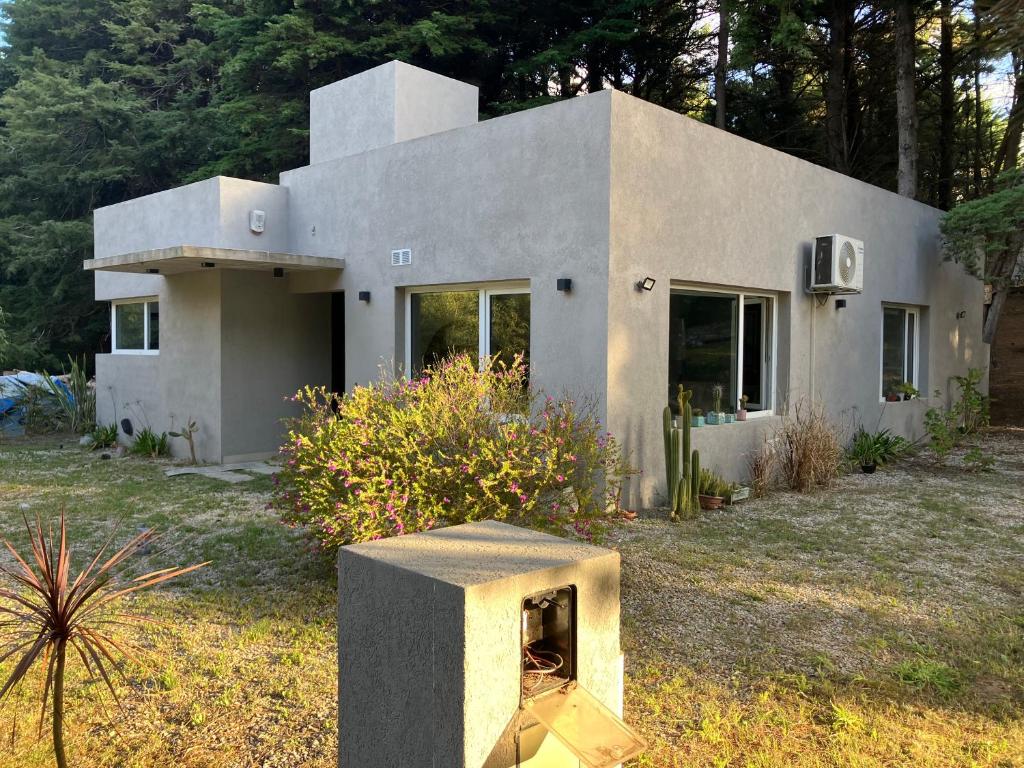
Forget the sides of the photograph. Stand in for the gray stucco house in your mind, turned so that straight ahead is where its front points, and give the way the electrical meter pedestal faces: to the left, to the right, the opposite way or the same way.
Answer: to the left

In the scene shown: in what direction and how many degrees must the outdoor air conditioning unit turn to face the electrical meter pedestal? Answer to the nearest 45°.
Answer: approximately 45° to its right

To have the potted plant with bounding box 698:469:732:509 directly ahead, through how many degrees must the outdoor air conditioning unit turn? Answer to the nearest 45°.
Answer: approximately 90° to its right

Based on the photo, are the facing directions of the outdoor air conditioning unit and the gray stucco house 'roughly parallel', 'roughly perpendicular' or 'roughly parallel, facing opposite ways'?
roughly perpendicular

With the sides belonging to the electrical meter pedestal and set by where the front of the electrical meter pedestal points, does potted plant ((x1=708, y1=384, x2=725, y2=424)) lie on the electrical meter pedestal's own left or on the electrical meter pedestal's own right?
on the electrical meter pedestal's own left

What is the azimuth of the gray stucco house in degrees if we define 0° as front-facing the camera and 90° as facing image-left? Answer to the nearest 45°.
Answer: approximately 45°

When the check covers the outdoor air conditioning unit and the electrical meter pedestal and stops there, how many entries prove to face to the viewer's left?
0

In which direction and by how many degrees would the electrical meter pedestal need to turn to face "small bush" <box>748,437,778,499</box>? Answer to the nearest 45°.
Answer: approximately 90° to its left

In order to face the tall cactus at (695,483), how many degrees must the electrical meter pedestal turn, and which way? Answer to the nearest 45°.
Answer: approximately 135° to its left

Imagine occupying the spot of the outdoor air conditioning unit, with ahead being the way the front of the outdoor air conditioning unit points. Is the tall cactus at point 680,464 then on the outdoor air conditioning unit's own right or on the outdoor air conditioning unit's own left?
on the outdoor air conditioning unit's own right

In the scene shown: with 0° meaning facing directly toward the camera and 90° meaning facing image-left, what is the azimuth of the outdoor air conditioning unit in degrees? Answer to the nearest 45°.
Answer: approximately 315°
